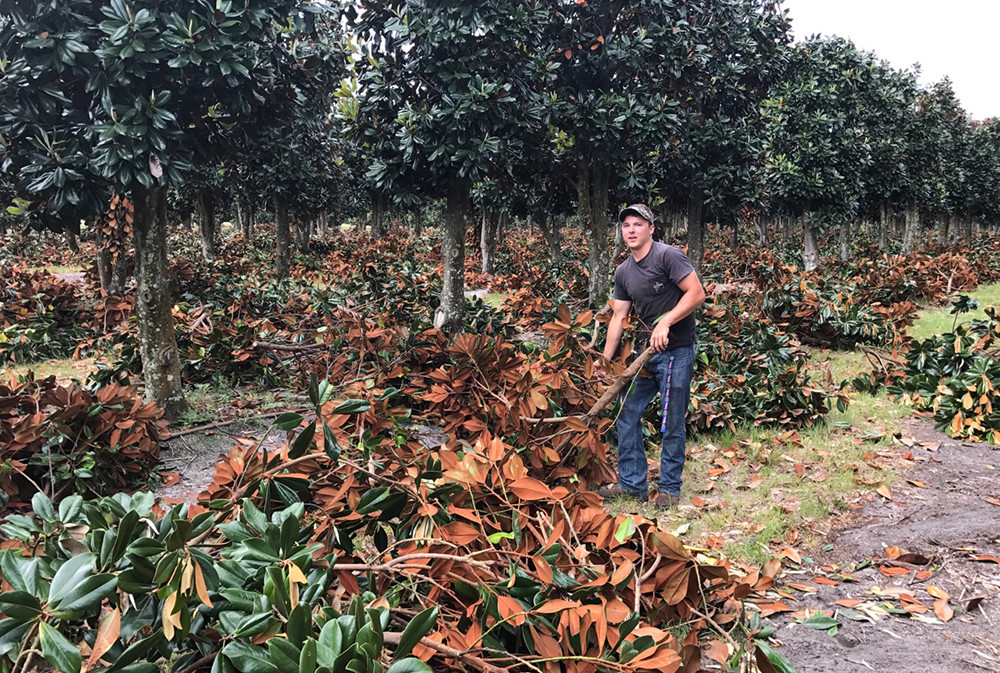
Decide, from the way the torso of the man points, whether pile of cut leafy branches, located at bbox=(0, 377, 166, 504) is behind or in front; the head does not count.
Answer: in front

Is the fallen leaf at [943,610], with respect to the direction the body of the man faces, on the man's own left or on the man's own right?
on the man's own left

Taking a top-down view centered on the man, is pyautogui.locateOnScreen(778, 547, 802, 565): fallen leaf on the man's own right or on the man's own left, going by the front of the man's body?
on the man's own left

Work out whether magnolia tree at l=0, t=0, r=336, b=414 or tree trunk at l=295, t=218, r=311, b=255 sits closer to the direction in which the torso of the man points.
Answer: the magnolia tree

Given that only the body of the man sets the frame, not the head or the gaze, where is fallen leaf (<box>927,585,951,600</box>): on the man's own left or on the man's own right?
on the man's own left

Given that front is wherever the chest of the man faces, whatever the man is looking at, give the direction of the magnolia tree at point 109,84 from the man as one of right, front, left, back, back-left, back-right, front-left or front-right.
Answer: front-right

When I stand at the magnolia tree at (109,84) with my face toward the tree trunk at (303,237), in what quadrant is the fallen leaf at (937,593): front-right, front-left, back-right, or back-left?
back-right

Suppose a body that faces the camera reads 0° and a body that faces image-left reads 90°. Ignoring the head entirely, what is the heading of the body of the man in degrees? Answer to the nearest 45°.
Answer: approximately 45°
